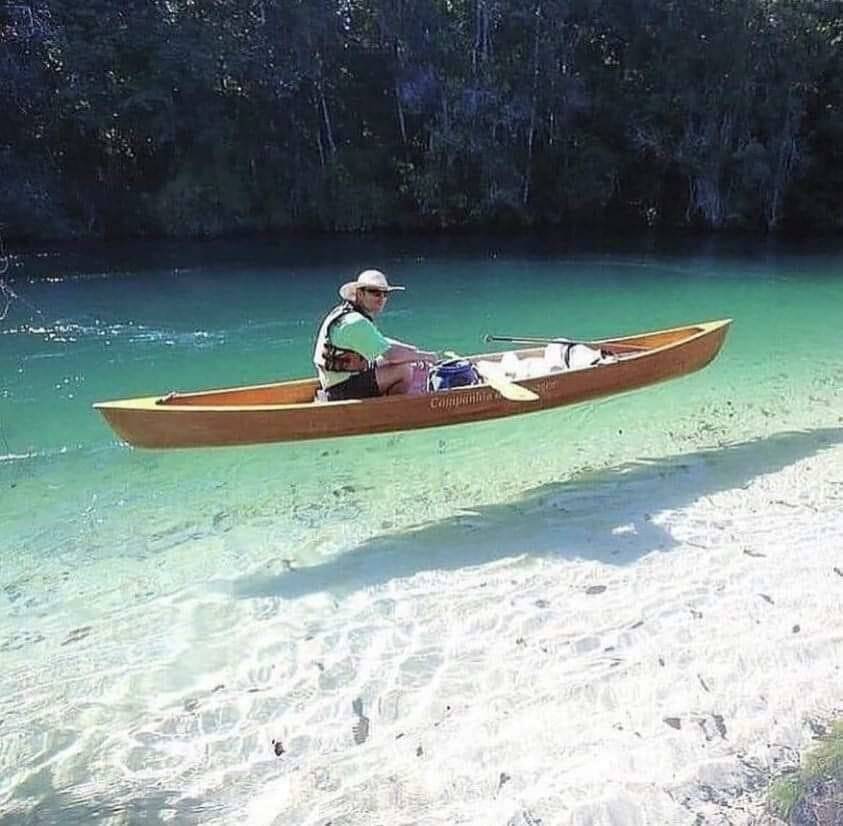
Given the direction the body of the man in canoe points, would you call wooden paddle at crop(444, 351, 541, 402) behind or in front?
in front

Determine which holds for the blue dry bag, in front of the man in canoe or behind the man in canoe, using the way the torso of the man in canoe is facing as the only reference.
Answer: in front

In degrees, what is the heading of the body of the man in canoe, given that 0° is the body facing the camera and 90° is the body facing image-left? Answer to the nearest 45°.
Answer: approximately 270°
